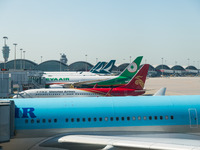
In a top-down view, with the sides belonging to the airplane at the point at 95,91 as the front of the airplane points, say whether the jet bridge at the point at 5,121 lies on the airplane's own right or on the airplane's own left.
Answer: on the airplane's own left

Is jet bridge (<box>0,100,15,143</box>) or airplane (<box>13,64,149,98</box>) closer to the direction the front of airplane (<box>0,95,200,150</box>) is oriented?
the jet bridge

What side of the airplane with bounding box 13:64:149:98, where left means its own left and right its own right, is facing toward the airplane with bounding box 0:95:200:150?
left

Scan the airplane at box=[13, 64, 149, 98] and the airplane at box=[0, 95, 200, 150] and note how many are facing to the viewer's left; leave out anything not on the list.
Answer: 2

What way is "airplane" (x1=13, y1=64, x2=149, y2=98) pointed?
to the viewer's left

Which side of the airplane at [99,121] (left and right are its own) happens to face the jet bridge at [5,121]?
front

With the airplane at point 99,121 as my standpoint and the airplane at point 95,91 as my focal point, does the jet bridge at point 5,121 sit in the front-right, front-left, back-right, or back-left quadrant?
back-left

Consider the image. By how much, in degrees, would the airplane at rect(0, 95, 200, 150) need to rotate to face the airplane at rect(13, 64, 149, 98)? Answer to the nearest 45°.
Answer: approximately 90° to its right

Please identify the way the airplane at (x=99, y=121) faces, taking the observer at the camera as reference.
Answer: facing to the left of the viewer
